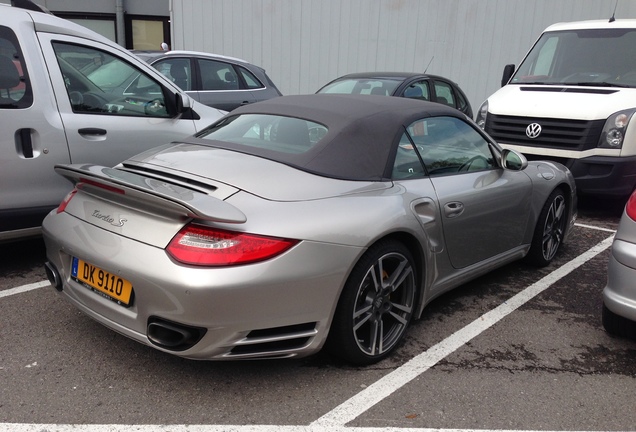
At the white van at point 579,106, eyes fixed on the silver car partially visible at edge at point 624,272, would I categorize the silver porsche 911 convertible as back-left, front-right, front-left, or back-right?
front-right

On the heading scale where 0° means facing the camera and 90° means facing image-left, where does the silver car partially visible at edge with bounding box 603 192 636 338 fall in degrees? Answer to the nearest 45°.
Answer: approximately 225°

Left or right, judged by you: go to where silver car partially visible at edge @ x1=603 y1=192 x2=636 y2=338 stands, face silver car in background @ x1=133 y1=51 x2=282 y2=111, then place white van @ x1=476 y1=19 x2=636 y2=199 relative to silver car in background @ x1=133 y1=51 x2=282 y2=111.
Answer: right

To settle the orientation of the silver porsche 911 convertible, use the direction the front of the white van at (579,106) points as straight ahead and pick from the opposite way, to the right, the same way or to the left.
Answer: the opposite way

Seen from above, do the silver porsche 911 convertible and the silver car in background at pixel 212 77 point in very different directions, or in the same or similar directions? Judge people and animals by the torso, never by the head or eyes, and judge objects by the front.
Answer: very different directions

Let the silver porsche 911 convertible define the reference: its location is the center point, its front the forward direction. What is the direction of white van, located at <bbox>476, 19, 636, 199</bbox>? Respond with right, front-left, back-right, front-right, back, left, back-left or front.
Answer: front

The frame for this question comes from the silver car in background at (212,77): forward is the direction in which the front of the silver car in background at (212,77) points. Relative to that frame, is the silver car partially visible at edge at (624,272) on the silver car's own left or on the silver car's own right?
on the silver car's own left

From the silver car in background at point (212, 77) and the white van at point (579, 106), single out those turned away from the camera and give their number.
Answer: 0

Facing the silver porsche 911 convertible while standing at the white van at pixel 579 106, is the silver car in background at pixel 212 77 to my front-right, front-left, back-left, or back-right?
front-right

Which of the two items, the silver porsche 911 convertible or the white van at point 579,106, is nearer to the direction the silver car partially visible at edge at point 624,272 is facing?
the white van

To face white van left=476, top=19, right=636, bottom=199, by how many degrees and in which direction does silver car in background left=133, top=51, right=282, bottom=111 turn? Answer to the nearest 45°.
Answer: approximately 90° to its left

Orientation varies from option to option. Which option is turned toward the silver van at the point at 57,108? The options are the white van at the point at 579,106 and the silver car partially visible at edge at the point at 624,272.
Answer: the white van at the point at 579,106

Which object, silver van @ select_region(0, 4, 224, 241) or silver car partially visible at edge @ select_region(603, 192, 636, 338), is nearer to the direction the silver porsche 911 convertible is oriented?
the silver car partially visible at edge

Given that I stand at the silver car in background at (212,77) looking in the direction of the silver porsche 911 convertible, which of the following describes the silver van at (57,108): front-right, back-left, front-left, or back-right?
front-right

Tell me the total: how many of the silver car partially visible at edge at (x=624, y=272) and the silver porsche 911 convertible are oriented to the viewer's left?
0

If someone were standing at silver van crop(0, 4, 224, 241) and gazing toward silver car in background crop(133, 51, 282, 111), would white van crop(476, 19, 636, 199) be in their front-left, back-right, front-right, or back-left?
front-right

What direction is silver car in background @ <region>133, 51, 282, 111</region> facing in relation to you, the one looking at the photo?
facing the viewer and to the left of the viewer
